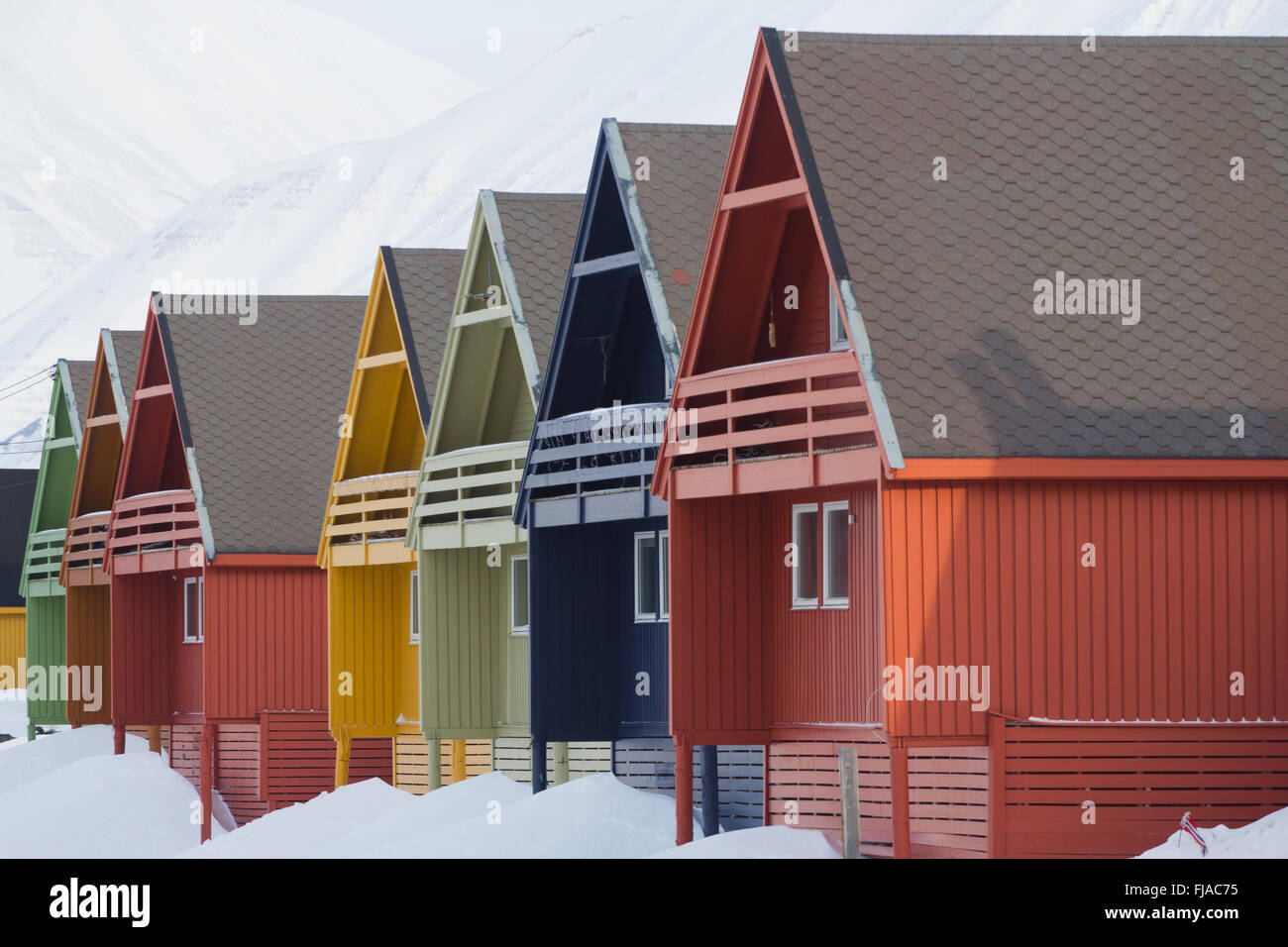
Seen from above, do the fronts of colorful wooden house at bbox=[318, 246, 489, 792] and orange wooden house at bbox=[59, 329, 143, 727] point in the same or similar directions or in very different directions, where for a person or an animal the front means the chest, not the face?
same or similar directions

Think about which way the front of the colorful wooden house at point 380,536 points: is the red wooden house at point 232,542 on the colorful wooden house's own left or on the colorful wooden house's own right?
on the colorful wooden house's own right

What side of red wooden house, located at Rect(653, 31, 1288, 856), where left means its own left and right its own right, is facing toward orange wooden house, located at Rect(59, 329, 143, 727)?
right

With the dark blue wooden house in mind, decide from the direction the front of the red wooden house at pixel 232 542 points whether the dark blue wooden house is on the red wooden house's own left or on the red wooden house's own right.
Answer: on the red wooden house's own left

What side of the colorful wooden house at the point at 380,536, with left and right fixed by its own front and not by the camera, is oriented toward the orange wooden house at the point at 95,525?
right

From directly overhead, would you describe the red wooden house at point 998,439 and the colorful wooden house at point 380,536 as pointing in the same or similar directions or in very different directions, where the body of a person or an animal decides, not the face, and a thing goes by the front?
same or similar directions

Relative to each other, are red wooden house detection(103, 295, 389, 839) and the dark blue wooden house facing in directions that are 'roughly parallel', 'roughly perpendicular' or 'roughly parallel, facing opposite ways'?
roughly parallel

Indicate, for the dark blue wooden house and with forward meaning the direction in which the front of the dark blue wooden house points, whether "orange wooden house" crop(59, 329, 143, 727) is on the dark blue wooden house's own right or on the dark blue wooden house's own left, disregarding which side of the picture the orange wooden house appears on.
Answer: on the dark blue wooden house's own right

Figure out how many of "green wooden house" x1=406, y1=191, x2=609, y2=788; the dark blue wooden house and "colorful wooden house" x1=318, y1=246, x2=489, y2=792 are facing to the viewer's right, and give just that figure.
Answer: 0

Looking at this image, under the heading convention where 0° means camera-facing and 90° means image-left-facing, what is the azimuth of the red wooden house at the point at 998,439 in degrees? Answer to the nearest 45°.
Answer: approximately 45°

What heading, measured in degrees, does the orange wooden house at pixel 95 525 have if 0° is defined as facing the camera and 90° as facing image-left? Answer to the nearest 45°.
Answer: approximately 45°
